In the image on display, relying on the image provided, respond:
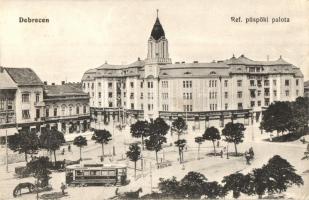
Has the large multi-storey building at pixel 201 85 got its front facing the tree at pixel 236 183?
yes

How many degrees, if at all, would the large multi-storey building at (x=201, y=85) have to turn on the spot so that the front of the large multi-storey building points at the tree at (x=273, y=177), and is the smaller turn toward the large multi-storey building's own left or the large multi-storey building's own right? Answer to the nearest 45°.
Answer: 0° — it already faces it

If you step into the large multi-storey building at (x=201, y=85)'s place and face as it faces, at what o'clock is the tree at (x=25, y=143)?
The tree is roughly at 1 o'clock from the large multi-storey building.

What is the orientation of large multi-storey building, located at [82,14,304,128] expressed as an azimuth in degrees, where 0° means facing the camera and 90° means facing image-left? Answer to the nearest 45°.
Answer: approximately 0°

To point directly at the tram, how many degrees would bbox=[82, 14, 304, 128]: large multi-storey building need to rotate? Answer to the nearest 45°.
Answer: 0° — it already faces it

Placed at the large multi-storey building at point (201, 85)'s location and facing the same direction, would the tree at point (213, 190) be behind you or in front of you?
in front

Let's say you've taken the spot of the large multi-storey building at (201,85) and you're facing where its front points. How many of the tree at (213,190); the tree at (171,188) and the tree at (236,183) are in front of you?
3

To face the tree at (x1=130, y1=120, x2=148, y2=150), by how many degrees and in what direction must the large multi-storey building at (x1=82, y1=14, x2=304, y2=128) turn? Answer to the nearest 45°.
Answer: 0° — it already faces it

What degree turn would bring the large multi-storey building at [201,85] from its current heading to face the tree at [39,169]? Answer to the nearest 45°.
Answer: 0° — it already faces it

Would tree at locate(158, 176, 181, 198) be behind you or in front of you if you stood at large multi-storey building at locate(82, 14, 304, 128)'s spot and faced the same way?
in front

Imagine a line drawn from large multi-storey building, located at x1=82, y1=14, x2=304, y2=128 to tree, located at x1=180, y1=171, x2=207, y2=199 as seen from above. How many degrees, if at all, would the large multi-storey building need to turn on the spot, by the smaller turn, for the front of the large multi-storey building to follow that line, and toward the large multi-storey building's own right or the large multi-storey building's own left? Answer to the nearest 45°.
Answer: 0° — it already faces it

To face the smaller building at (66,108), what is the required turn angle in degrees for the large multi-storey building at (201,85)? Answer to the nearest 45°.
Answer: approximately 90° to its right
